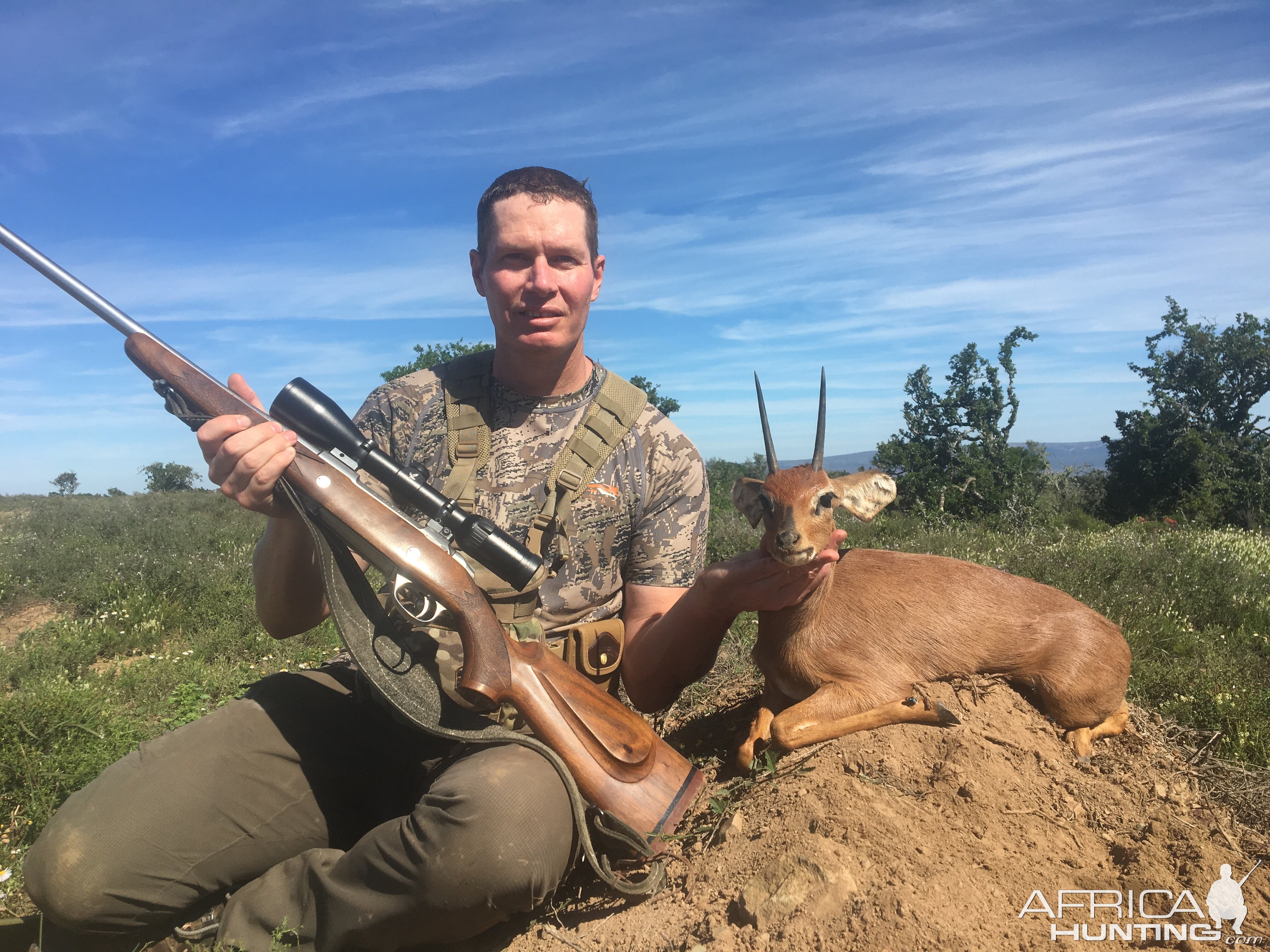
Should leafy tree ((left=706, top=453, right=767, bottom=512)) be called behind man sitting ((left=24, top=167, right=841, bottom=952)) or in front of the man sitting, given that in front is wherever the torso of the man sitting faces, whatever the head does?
behind

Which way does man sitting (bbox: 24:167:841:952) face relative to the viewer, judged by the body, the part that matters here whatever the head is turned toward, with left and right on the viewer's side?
facing the viewer

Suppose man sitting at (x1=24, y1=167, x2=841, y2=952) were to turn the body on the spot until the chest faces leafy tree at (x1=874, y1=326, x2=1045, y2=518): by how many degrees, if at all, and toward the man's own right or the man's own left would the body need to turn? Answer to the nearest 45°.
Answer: approximately 135° to the man's own left

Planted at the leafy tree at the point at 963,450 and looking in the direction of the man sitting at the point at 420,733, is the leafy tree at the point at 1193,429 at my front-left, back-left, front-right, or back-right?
back-left

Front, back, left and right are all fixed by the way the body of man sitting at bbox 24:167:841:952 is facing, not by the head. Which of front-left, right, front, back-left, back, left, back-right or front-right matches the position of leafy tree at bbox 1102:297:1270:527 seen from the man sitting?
back-left
